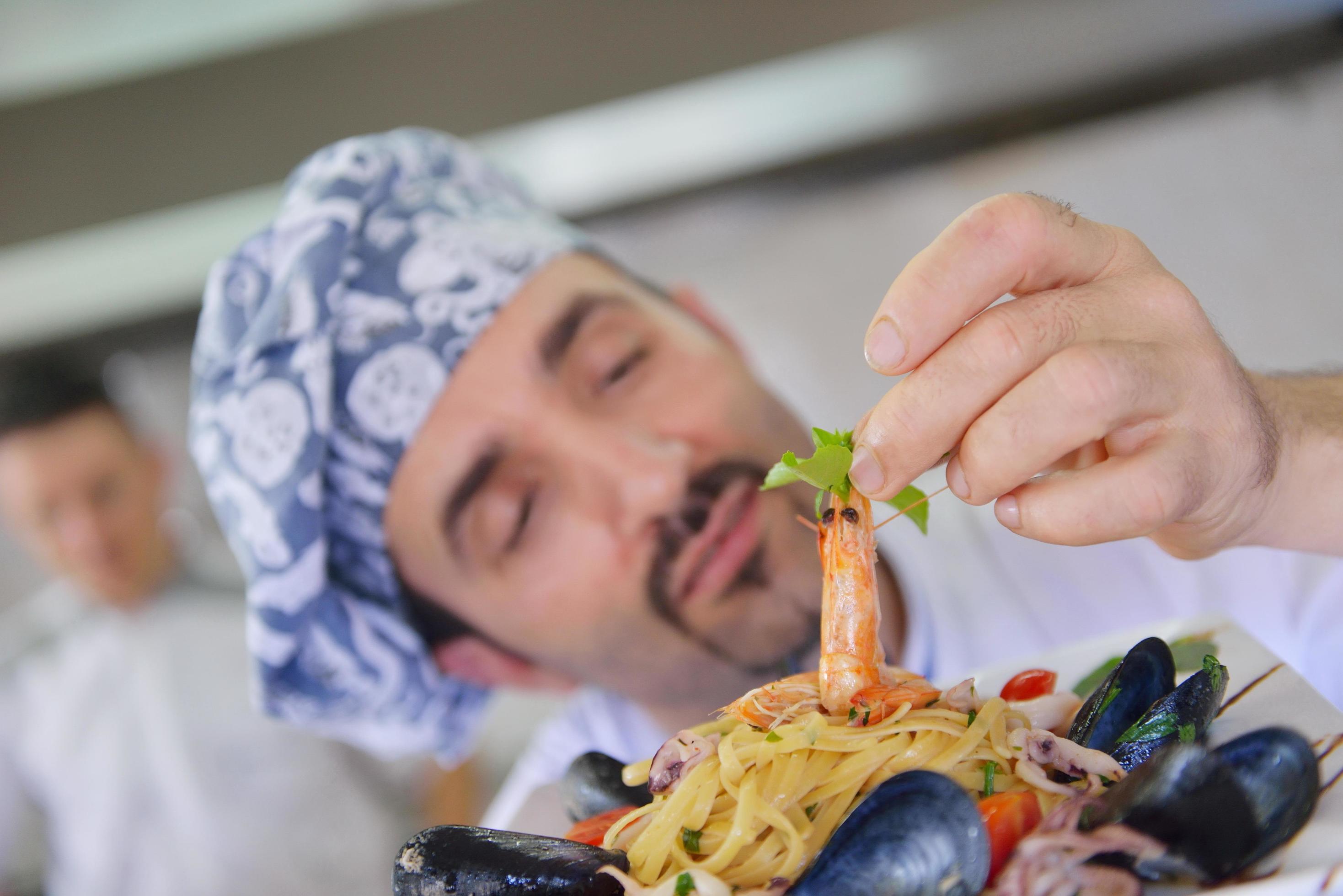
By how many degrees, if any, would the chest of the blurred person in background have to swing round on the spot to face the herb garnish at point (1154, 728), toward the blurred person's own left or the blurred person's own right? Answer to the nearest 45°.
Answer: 0° — they already face it

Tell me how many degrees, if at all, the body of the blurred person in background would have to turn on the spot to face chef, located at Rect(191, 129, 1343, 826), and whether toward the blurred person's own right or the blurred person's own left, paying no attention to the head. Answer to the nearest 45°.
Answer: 0° — they already face them

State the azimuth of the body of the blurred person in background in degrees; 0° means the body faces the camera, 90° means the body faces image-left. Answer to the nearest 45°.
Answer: approximately 0°
